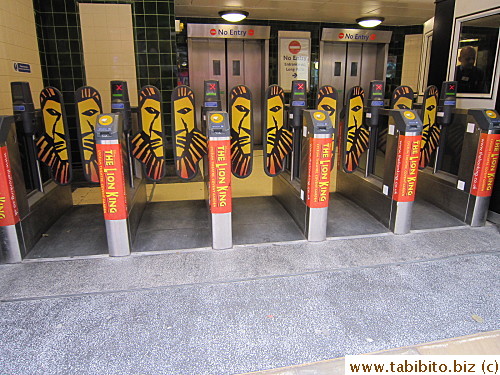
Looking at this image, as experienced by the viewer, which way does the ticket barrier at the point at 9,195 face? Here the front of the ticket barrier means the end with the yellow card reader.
facing the viewer

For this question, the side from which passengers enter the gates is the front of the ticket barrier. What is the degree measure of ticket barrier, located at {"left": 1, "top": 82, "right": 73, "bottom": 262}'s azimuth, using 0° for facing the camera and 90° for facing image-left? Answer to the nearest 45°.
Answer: approximately 0°

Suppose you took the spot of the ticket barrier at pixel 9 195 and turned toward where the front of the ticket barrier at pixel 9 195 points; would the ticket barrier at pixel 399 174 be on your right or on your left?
on your left

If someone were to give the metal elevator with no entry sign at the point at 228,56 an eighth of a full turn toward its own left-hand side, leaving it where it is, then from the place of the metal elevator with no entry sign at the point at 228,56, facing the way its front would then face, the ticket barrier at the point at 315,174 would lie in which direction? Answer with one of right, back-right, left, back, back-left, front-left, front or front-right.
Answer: front-right

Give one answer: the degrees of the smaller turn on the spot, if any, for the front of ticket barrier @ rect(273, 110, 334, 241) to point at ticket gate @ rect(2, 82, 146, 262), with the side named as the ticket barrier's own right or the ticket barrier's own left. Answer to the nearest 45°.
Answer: approximately 90° to the ticket barrier's own right

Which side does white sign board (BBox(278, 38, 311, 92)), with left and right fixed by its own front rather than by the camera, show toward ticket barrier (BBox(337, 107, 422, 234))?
front

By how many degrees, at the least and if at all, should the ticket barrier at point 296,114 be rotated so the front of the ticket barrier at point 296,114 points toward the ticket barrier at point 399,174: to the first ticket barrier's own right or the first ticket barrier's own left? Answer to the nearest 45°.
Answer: approximately 45° to the first ticket barrier's own left

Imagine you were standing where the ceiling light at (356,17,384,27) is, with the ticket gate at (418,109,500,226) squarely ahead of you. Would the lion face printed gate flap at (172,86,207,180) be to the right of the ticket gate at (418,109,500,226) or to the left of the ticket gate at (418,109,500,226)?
right

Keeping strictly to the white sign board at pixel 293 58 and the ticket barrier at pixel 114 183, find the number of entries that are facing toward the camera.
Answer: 2

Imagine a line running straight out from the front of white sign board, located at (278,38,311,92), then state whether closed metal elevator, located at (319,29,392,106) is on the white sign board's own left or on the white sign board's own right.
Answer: on the white sign board's own left

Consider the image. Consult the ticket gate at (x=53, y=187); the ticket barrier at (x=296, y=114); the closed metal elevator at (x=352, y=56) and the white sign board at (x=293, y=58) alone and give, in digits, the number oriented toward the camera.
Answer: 4

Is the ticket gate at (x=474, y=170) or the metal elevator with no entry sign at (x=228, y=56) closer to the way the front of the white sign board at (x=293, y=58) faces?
the ticket gate

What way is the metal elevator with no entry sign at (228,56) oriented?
toward the camera

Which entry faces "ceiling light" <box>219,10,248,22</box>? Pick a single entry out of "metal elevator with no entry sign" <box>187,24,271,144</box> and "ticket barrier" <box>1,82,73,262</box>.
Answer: the metal elevator with no entry sign

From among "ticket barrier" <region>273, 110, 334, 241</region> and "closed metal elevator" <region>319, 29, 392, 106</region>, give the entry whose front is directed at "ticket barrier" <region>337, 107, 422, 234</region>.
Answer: the closed metal elevator

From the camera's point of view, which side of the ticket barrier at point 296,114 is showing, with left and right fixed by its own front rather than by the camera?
front

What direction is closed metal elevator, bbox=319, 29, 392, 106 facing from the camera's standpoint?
toward the camera
